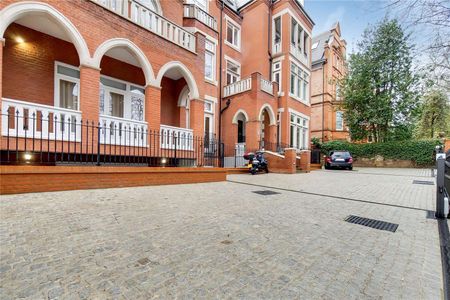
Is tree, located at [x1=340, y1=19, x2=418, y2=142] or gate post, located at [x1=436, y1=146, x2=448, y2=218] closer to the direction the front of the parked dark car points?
the tree

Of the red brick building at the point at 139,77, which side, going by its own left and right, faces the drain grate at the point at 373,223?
front

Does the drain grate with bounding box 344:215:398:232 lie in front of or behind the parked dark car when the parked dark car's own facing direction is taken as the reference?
behind

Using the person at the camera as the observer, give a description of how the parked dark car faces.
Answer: facing away from the viewer

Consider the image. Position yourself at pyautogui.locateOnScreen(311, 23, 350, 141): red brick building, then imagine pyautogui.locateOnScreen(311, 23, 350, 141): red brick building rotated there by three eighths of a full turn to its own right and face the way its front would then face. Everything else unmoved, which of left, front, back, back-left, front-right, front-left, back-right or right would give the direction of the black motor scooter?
left

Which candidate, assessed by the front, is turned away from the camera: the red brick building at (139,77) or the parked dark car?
the parked dark car

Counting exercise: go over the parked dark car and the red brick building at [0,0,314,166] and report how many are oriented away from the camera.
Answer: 1

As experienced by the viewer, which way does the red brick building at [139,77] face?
facing the viewer and to the right of the viewer

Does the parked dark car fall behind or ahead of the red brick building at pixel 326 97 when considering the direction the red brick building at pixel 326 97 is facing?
ahead

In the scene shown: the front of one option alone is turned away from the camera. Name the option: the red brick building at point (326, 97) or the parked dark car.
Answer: the parked dark car

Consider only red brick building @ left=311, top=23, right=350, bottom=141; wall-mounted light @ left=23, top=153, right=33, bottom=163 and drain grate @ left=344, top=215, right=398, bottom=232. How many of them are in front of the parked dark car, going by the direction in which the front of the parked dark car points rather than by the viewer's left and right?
1

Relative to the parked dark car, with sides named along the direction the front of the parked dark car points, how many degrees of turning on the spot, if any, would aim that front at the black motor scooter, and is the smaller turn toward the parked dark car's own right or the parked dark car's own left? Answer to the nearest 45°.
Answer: approximately 135° to the parked dark car's own left

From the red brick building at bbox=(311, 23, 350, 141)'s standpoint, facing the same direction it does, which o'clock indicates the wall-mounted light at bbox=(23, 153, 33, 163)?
The wall-mounted light is roughly at 2 o'clock from the red brick building.

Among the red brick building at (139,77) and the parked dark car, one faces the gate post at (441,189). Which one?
the red brick building

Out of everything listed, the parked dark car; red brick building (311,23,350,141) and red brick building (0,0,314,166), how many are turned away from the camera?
1

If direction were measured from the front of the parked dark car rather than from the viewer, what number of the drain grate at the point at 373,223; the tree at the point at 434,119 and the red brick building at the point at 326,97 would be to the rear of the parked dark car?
1

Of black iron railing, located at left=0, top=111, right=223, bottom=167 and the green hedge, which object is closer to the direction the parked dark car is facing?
the green hedge
